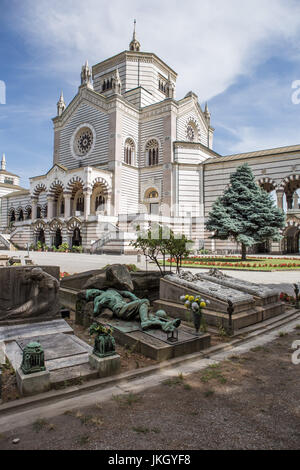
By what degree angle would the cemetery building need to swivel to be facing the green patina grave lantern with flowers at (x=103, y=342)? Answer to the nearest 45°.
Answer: approximately 45° to its left

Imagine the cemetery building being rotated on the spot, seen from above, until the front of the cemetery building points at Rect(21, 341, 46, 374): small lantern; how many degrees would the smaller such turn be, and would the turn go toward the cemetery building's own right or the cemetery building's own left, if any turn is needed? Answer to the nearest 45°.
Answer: approximately 45° to the cemetery building's own left

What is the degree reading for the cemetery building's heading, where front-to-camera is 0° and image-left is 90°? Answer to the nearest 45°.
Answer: approximately 45°

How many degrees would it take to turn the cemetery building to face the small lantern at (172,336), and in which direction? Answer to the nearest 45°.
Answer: approximately 45° to its left

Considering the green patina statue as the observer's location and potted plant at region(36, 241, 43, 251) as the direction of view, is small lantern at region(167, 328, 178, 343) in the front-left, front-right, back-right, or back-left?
back-right

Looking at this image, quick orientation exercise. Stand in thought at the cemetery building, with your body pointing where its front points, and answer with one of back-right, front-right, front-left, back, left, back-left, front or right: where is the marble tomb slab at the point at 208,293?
front-left

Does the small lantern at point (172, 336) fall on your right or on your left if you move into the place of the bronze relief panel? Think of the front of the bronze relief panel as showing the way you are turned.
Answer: on your left

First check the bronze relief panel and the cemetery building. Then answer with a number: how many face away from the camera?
0

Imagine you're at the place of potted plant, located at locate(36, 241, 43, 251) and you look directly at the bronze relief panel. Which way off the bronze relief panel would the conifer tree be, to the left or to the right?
left
